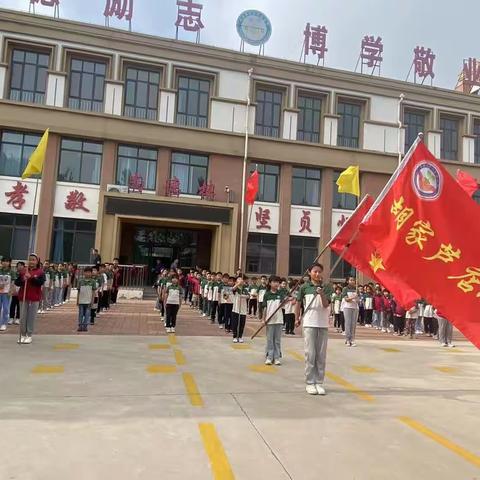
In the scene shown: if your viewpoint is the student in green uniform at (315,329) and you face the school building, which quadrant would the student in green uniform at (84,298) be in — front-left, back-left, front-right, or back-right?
front-left

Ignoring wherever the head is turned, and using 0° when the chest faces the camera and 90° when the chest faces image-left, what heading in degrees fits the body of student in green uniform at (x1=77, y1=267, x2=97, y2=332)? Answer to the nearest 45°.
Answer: approximately 0°

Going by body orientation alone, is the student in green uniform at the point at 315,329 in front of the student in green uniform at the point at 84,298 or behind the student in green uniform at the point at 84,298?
in front

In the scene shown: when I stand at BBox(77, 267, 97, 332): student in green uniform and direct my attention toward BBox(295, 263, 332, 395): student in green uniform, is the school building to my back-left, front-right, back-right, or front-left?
back-left

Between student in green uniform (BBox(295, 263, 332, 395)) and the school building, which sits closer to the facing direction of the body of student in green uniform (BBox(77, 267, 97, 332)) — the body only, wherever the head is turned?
the student in green uniform

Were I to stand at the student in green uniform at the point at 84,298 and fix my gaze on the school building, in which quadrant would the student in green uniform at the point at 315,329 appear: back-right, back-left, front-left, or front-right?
back-right

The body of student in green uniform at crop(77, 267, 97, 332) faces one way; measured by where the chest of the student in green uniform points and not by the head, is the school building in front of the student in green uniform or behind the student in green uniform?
behind

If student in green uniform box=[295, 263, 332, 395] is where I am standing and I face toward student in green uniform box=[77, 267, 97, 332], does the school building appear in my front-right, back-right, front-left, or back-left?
front-right
